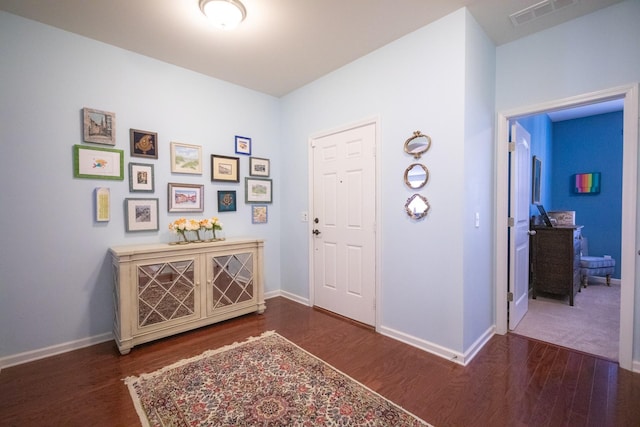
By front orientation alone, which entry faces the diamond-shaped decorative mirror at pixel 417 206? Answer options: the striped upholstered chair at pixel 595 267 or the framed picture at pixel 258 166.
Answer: the framed picture

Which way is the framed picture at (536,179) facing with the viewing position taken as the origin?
facing to the right of the viewer

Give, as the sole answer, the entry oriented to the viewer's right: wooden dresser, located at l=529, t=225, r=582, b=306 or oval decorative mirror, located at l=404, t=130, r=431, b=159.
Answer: the wooden dresser

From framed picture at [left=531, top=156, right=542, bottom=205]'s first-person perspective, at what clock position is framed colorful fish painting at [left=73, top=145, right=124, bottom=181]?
The framed colorful fish painting is roughly at 4 o'clock from the framed picture.

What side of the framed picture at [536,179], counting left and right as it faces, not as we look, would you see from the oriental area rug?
right

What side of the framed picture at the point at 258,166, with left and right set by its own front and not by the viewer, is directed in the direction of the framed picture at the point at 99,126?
right

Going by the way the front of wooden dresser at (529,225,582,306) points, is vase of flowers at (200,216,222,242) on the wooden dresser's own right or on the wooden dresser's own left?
on the wooden dresser's own right

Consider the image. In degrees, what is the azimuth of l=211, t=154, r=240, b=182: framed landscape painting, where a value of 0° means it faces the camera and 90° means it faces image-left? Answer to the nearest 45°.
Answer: approximately 315°

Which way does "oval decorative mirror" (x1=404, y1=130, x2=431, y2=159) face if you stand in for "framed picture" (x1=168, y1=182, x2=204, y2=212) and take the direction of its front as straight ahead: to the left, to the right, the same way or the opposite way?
to the right
